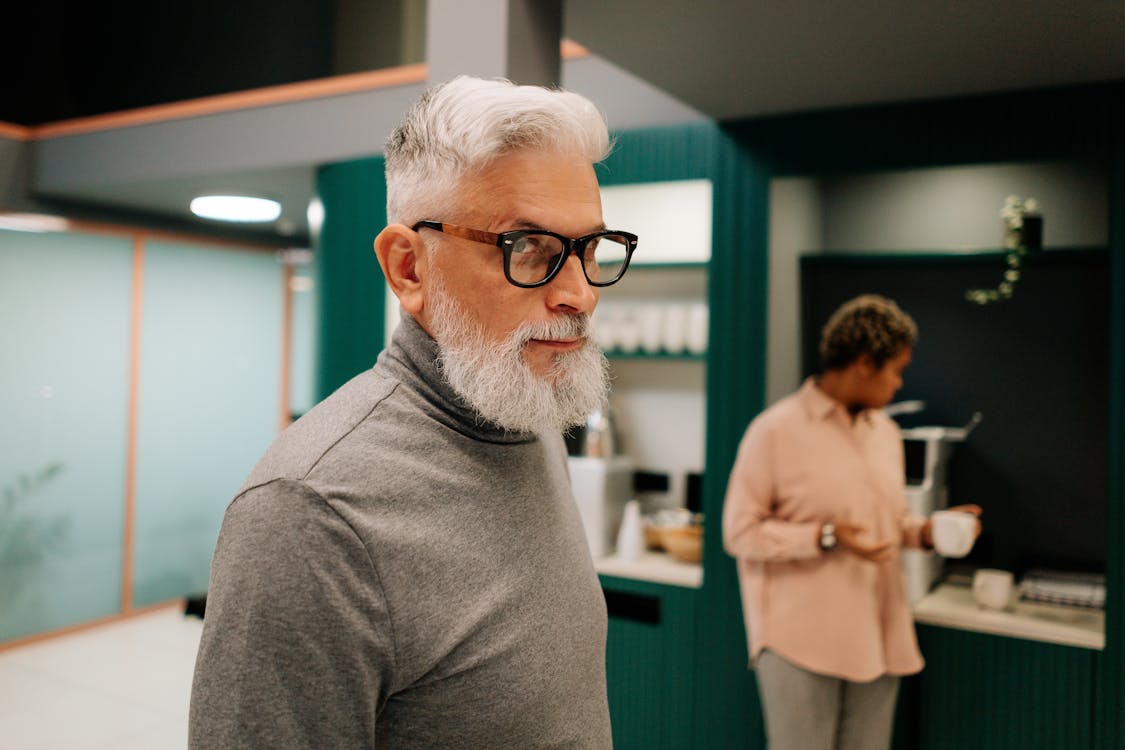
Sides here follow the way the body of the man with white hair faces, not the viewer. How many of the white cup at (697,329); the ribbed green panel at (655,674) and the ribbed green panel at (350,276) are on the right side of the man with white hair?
0

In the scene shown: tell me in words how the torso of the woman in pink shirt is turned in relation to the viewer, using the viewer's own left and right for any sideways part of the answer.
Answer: facing the viewer and to the right of the viewer

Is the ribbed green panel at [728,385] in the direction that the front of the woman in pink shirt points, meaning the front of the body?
no

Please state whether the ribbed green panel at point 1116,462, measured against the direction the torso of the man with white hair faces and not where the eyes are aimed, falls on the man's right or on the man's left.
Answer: on the man's left

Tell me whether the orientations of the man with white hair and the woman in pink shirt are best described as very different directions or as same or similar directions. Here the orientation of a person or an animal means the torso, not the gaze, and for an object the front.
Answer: same or similar directions

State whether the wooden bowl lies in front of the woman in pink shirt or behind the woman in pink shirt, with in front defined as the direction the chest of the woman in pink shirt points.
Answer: behind

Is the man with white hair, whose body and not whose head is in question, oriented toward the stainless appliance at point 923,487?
no

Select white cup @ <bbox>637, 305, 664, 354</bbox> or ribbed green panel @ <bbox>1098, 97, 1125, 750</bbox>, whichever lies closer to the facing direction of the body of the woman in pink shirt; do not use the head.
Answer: the ribbed green panel

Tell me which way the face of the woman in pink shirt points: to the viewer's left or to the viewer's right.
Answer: to the viewer's right

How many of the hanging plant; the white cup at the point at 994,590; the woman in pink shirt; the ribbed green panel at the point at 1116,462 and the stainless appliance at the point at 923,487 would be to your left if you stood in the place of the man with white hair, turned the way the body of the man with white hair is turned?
5

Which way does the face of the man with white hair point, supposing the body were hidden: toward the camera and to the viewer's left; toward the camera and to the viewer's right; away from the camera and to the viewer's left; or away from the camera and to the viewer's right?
toward the camera and to the viewer's right

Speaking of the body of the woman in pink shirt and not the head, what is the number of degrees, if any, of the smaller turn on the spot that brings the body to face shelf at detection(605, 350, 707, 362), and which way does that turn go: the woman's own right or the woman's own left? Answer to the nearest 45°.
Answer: approximately 180°

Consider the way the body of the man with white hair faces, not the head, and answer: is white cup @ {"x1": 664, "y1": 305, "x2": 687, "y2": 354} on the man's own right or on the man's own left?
on the man's own left

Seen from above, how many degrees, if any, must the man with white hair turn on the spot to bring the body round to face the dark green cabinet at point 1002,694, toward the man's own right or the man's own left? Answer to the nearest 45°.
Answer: approximately 90° to the man's own left

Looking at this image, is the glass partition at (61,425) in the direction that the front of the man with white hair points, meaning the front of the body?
no

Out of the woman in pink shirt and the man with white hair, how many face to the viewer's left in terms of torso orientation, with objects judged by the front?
0
